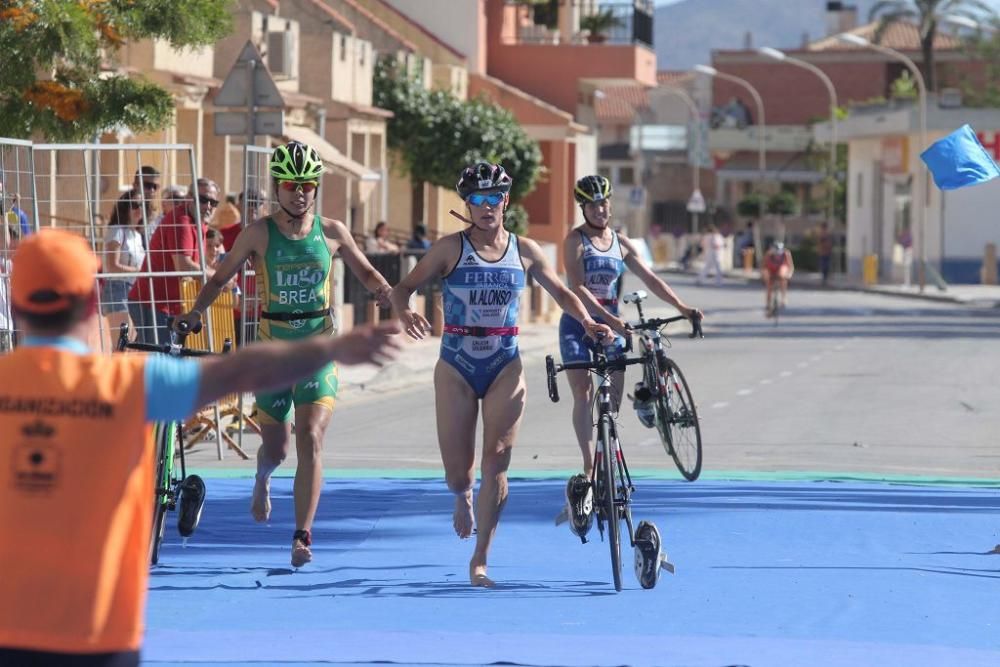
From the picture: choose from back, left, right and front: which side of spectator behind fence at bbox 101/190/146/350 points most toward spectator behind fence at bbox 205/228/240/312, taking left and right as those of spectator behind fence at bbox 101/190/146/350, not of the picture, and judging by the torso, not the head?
front

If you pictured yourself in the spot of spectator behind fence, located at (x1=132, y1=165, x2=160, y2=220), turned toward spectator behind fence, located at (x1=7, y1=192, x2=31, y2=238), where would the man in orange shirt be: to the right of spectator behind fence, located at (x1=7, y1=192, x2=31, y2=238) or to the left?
left

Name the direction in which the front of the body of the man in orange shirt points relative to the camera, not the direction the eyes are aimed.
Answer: away from the camera

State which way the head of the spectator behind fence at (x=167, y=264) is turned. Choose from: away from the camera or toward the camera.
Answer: toward the camera

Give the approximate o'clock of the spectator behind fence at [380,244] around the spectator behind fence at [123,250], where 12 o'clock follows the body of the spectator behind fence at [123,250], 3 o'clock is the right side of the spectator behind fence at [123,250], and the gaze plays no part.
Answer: the spectator behind fence at [380,244] is roughly at 8 o'clock from the spectator behind fence at [123,250].

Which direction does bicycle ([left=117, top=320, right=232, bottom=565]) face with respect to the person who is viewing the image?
facing the viewer

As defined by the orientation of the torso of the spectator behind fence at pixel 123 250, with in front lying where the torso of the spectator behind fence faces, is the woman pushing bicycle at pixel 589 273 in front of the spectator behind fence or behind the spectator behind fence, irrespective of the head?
in front

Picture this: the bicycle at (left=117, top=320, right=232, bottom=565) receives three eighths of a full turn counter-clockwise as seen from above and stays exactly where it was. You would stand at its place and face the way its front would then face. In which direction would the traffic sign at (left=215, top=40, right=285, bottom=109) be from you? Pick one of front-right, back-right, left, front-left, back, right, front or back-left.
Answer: front-left

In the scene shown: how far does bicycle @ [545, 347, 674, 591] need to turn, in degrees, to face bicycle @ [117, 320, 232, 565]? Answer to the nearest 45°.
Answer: approximately 90° to its right

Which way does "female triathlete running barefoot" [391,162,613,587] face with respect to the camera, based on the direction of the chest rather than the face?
toward the camera

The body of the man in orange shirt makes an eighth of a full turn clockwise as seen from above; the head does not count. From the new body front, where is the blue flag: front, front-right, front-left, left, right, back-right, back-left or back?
front

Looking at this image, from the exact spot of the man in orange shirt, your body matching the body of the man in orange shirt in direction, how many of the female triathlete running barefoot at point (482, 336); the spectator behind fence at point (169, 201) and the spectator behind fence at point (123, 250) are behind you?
0

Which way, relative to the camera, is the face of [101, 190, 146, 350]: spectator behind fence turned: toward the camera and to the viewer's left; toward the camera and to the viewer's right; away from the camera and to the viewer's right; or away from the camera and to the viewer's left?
toward the camera and to the viewer's right

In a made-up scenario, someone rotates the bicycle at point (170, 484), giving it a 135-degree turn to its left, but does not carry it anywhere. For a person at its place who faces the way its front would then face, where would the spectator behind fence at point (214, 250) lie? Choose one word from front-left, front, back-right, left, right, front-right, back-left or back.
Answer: front-left

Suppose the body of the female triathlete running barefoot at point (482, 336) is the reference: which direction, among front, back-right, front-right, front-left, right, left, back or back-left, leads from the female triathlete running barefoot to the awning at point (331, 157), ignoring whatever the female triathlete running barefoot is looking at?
back

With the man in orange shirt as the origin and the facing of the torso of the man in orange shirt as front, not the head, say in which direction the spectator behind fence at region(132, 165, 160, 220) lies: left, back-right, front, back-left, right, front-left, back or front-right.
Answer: front

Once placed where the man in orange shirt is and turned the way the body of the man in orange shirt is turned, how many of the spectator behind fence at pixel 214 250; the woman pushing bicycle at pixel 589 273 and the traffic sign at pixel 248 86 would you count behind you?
0

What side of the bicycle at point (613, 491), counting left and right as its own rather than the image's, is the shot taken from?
front

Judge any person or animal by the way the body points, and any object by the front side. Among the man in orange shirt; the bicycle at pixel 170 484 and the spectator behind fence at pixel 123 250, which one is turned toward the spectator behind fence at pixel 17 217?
the man in orange shirt

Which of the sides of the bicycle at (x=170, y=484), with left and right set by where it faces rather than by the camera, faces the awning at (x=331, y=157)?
back

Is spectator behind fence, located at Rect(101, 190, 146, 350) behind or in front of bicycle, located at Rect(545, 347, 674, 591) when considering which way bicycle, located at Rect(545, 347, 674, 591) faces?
behind
